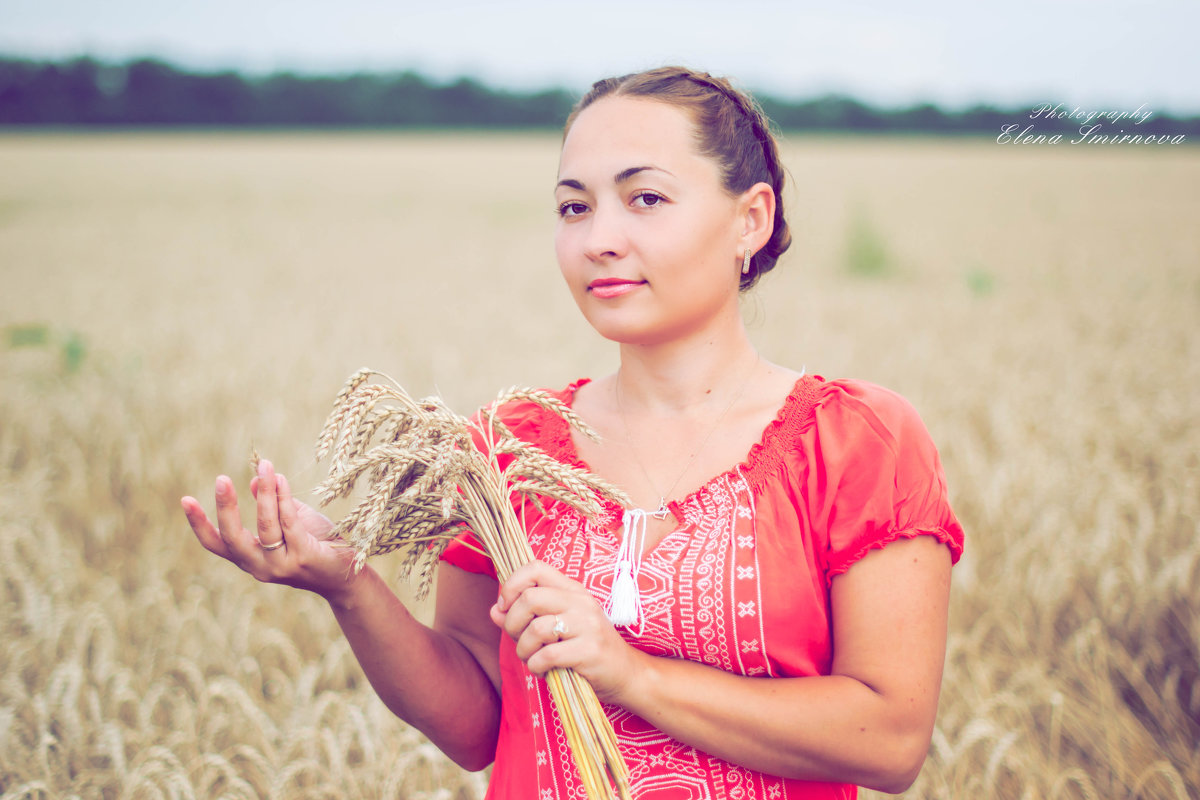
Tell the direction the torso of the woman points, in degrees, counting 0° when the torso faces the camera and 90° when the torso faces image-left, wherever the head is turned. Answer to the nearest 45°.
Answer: approximately 45°

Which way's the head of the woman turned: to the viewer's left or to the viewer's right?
to the viewer's left
